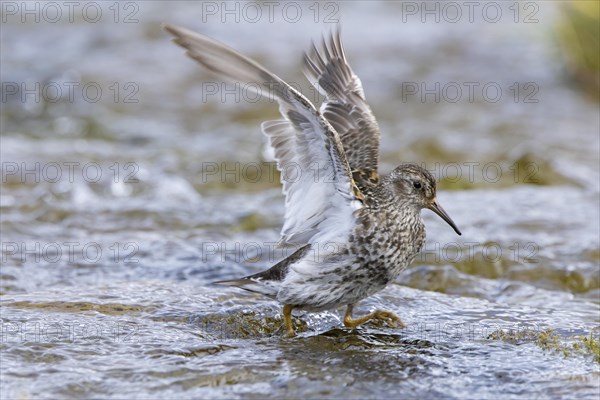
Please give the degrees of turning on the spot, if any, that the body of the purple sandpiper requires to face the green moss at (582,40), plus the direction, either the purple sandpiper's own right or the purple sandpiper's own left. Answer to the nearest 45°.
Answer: approximately 45° to the purple sandpiper's own left

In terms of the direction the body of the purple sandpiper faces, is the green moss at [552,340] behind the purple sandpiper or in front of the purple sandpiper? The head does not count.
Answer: in front

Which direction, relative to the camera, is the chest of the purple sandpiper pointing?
to the viewer's right
